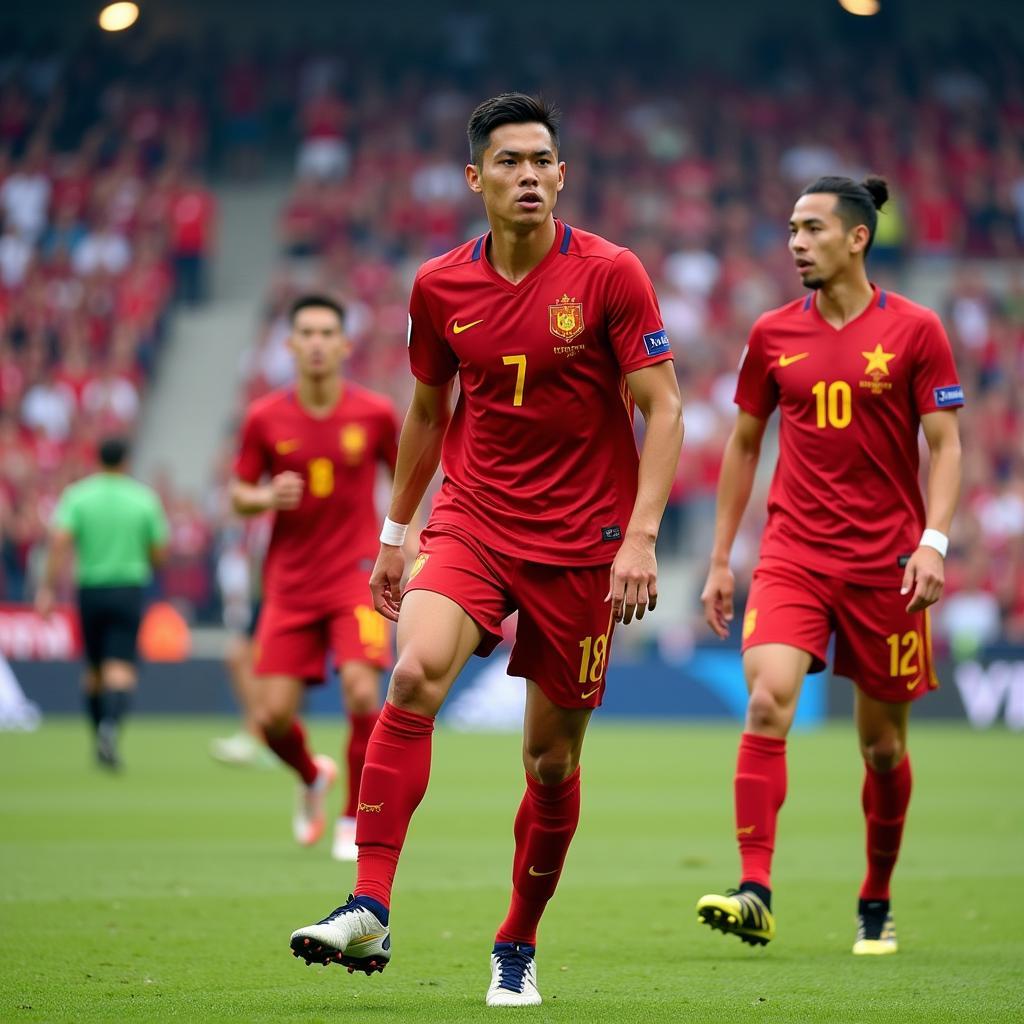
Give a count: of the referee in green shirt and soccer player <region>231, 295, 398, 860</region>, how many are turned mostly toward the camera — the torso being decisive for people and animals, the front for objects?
1

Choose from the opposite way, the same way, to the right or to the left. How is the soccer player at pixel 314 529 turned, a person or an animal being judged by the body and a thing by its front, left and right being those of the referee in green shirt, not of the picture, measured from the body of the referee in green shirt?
the opposite way

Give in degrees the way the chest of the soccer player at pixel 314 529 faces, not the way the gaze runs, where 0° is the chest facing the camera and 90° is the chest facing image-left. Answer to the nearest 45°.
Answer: approximately 0°

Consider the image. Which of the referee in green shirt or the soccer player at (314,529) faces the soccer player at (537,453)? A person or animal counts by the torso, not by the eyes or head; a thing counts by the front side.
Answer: the soccer player at (314,529)

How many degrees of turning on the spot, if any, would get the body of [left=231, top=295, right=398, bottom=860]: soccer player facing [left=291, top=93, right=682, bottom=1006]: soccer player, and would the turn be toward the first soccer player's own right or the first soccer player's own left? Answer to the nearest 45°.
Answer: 0° — they already face them

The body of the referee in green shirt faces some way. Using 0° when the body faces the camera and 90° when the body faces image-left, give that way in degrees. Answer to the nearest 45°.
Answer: approximately 180°

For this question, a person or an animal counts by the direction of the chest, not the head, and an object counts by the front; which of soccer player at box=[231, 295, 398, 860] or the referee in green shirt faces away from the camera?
the referee in green shirt

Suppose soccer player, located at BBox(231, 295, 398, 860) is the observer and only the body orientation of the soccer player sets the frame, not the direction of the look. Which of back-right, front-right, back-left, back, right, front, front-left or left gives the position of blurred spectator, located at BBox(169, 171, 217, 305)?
back

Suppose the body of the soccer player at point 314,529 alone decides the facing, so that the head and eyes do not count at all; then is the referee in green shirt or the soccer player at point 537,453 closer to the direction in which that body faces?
the soccer player

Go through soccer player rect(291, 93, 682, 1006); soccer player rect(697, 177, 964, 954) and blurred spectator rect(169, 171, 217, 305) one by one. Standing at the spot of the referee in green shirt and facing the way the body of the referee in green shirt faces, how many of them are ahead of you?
1

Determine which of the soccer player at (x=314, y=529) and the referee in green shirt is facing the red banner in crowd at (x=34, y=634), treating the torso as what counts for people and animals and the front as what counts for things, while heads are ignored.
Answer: the referee in green shirt
